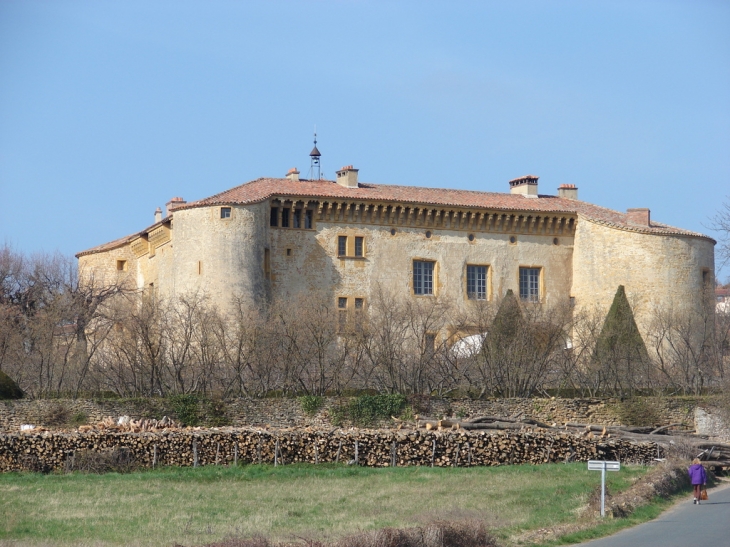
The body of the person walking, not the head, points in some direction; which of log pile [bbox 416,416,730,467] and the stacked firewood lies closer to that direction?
the log pile

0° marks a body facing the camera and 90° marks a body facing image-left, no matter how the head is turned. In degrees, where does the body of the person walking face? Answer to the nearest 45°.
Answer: approximately 180°

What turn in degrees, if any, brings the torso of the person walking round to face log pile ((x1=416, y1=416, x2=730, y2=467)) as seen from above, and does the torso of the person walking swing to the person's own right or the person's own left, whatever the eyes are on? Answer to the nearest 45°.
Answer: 0° — they already face it
